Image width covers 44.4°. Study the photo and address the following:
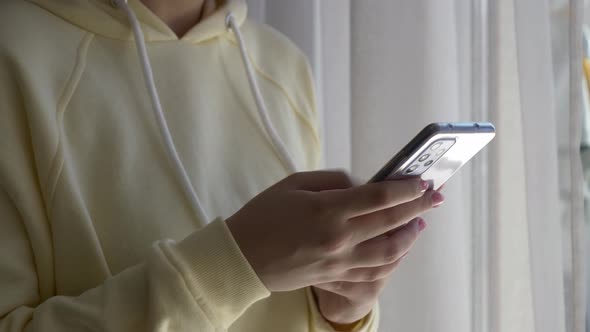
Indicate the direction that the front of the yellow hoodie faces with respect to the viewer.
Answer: facing the viewer and to the right of the viewer
